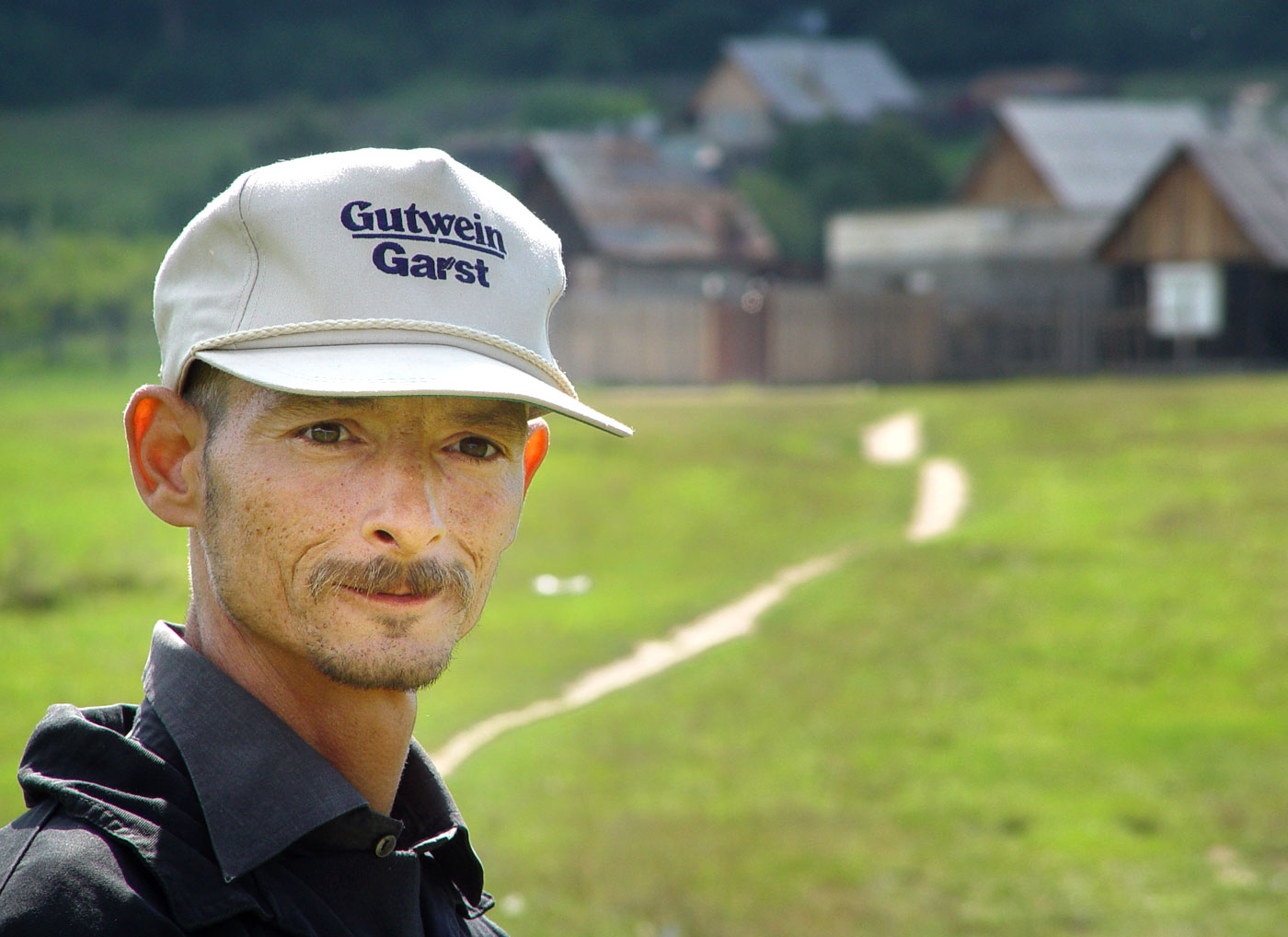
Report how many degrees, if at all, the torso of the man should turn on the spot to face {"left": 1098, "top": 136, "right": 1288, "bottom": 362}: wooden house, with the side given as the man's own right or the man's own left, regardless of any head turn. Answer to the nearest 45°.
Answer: approximately 90° to the man's own left

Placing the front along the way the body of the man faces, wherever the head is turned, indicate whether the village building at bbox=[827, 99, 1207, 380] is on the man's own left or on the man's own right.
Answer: on the man's own left

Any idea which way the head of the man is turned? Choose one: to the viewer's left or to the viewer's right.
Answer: to the viewer's right
